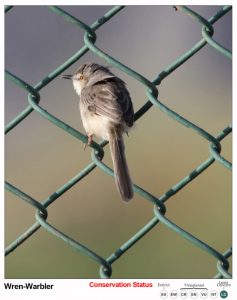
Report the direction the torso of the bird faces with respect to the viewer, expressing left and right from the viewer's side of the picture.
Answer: facing away from the viewer and to the left of the viewer
